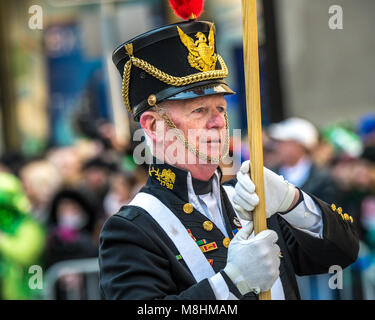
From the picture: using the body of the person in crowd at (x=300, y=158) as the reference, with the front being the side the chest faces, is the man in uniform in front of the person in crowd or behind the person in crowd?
in front

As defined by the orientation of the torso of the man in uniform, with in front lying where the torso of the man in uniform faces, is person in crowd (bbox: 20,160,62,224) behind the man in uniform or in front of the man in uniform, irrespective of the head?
behind

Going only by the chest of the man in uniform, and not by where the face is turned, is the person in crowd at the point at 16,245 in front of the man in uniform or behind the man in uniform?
behind

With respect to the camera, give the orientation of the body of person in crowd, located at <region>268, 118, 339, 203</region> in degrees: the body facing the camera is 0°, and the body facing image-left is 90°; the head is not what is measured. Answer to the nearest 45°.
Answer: approximately 45°

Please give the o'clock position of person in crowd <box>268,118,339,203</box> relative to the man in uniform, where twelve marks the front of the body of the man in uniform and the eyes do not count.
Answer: The person in crowd is roughly at 8 o'clock from the man in uniform.

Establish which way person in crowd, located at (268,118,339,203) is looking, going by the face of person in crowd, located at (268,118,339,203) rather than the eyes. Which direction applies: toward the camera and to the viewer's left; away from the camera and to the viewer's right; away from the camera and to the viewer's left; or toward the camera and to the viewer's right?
toward the camera and to the viewer's left

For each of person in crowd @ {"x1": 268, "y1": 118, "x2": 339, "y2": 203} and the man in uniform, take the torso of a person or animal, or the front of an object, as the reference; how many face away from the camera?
0
